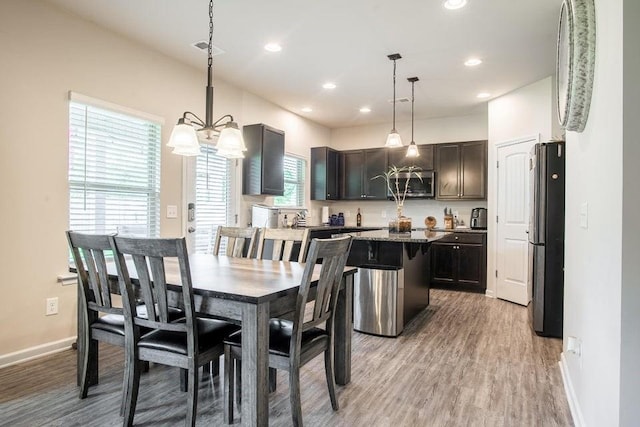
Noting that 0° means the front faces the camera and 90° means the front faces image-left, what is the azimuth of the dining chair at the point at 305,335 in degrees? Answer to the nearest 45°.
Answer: approximately 135°

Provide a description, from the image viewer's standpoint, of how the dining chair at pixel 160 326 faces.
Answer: facing away from the viewer and to the right of the viewer

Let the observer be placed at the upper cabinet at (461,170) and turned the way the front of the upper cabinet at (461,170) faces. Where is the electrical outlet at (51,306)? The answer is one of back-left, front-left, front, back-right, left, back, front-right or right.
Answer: front-right

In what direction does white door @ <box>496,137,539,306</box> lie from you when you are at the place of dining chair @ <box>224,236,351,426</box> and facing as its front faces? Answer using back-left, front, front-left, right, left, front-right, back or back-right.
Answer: right

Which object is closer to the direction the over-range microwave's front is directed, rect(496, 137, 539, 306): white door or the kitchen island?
the kitchen island

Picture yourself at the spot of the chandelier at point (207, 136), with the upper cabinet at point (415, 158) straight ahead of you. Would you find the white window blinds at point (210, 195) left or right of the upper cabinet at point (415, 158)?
left

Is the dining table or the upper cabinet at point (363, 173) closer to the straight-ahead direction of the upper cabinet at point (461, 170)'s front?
the dining table

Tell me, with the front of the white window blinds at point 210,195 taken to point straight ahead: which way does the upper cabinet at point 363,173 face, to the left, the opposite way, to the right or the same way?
to the right

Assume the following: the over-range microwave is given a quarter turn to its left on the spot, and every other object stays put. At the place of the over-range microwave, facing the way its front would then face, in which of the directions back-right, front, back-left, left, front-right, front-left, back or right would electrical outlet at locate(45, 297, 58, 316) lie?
back-right
